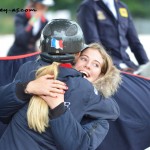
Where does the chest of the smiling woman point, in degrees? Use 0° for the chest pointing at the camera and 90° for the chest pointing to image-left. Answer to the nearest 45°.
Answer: approximately 45°

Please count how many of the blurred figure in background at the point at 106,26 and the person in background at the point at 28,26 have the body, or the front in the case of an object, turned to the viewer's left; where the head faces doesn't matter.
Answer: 0

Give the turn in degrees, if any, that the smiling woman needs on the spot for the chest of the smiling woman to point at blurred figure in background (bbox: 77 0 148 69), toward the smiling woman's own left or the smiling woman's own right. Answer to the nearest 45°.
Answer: approximately 135° to the smiling woman's own right

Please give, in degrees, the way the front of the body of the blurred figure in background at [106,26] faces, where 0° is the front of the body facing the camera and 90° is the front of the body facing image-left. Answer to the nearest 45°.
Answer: approximately 315°

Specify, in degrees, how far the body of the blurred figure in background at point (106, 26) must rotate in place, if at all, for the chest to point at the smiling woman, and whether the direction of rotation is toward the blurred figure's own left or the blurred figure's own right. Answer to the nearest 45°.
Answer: approximately 45° to the blurred figure's own right

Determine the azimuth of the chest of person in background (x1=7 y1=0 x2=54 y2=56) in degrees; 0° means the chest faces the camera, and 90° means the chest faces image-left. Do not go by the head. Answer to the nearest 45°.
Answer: approximately 315°

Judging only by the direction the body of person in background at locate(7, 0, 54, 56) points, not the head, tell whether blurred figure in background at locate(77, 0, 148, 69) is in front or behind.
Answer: in front

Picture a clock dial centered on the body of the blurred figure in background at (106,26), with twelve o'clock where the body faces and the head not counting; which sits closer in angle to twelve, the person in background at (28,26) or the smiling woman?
the smiling woman
